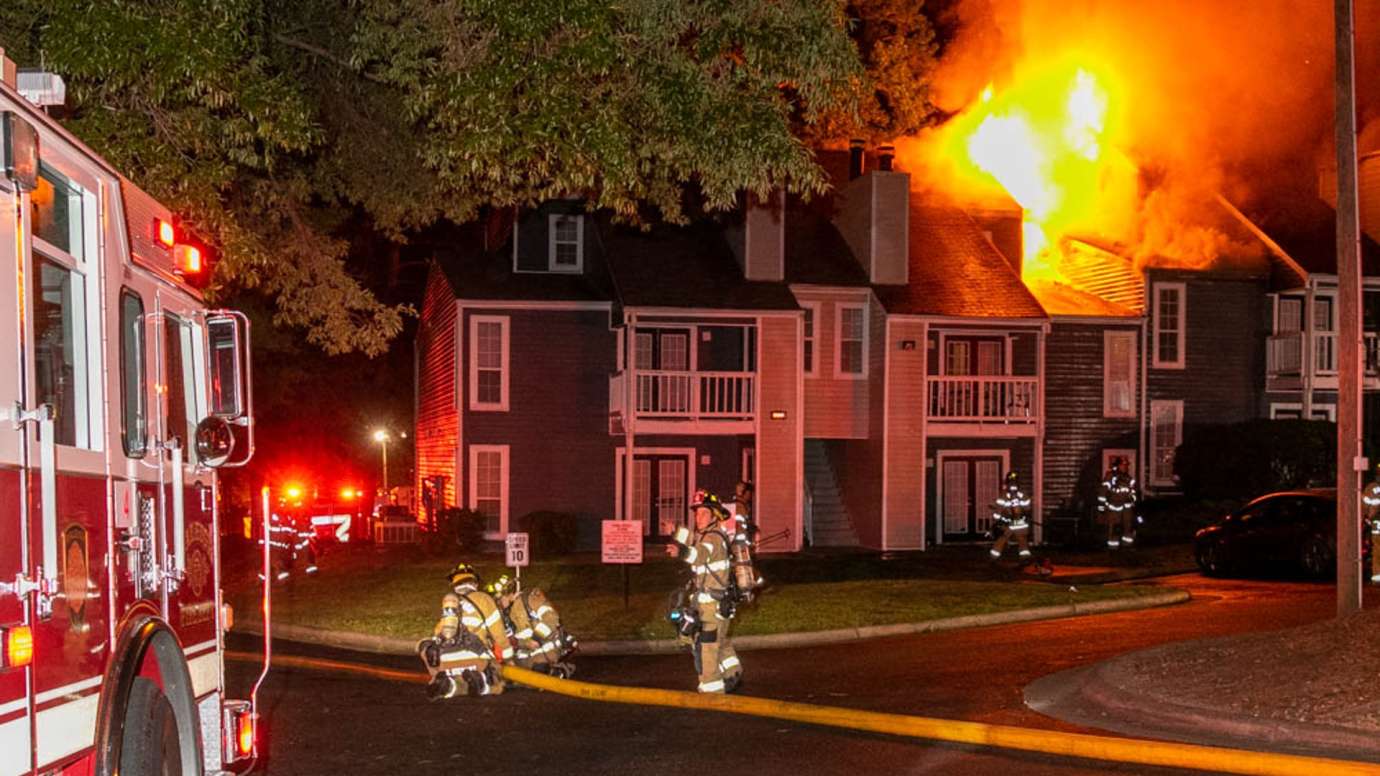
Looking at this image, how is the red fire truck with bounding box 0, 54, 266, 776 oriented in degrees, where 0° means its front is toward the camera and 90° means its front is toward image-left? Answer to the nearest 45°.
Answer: approximately 225°

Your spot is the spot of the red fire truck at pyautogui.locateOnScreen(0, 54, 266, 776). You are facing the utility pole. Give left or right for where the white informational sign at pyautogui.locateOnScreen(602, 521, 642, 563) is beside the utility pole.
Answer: left

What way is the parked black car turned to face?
to the viewer's left

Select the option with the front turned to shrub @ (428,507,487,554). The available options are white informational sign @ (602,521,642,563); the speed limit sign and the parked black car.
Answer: the parked black car

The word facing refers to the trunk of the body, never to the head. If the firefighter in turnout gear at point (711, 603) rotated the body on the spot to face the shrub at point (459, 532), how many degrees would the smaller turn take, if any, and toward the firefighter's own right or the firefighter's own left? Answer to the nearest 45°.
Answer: approximately 90° to the firefighter's own right

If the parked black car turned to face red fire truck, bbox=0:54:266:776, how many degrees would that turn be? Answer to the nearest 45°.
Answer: approximately 90° to its left

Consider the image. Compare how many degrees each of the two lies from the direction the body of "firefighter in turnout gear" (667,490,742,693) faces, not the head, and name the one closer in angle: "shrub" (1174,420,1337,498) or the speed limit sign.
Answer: the speed limit sign
